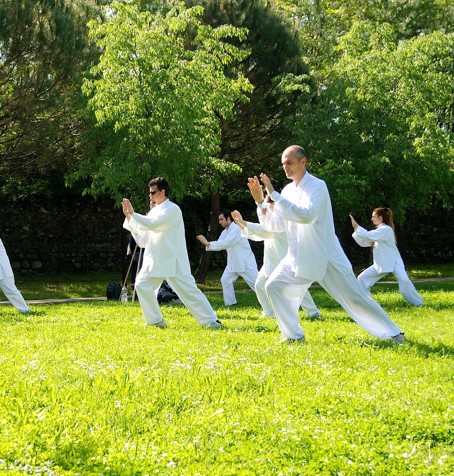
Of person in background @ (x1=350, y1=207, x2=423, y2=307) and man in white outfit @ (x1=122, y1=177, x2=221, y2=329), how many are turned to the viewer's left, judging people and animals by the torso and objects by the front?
2

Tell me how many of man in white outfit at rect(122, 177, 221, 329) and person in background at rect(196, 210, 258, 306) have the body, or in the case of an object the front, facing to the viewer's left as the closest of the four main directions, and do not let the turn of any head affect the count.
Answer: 2

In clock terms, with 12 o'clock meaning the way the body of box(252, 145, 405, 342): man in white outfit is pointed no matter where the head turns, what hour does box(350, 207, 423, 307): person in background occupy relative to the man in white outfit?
The person in background is roughly at 5 o'clock from the man in white outfit.

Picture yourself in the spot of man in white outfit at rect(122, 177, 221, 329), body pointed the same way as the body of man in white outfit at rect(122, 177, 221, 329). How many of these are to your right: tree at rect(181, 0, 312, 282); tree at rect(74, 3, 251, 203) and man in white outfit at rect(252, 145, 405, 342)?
2

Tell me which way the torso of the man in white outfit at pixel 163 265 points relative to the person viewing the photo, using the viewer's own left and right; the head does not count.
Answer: facing to the left of the viewer

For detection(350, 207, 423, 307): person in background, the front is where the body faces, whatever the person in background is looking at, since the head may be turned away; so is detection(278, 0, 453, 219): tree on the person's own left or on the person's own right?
on the person's own right

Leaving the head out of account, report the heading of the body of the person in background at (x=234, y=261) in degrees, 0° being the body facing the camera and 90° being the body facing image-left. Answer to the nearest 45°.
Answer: approximately 90°

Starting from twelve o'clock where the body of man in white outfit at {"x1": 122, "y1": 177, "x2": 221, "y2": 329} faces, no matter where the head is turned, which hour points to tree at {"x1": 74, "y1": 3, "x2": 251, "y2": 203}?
The tree is roughly at 3 o'clock from the man in white outfit.

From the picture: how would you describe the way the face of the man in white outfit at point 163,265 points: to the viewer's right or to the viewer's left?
to the viewer's left

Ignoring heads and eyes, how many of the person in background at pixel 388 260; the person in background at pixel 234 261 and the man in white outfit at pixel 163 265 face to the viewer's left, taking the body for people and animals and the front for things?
3

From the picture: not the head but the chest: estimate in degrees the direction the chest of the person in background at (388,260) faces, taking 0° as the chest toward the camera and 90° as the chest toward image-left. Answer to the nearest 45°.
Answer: approximately 90°

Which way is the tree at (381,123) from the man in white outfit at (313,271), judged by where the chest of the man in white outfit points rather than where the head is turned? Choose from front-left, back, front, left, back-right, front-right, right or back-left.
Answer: back-right
